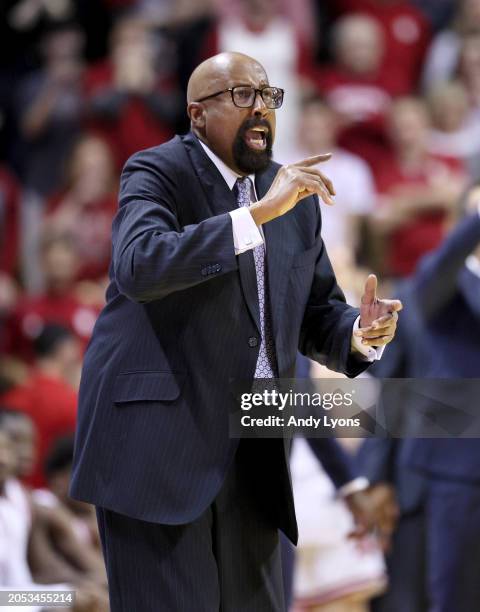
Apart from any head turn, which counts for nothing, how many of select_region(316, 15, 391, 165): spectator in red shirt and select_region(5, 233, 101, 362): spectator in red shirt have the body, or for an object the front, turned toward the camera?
2

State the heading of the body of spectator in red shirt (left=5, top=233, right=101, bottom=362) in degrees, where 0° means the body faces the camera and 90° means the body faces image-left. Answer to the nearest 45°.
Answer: approximately 0°

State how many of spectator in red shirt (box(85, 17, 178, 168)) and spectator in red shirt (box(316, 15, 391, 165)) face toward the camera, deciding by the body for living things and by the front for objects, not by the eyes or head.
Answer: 2

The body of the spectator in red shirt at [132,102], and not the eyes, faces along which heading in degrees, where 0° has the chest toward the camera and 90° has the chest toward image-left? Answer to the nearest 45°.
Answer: approximately 0°
